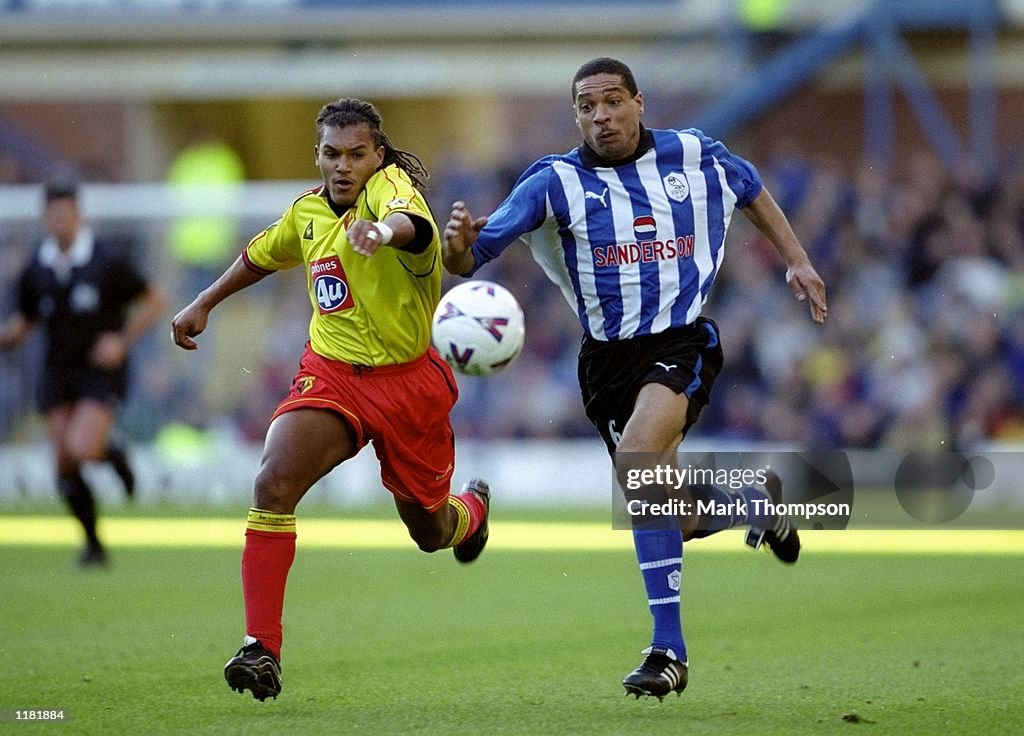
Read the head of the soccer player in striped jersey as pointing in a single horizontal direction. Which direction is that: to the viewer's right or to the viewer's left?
to the viewer's left

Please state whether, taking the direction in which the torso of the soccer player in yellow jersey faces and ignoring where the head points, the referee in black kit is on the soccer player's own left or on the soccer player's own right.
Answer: on the soccer player's own right

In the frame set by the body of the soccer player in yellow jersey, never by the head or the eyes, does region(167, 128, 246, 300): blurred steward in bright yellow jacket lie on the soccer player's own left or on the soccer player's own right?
on the soccer player's own right
